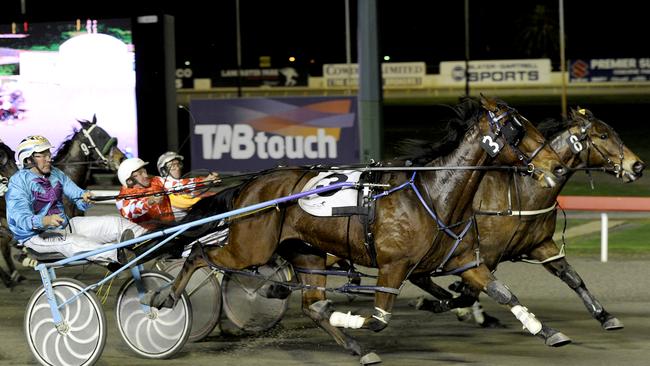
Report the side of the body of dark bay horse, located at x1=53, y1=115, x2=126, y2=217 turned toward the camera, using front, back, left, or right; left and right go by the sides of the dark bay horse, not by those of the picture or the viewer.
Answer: right

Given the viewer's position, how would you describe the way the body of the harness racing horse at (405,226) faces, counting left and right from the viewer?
facing to the right of the viewer

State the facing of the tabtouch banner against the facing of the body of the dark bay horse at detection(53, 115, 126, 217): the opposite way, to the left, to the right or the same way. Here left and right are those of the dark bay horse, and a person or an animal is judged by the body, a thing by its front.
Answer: to the right

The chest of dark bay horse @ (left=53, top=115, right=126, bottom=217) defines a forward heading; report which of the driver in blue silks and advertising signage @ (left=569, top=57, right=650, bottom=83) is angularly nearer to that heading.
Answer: the advertising signage

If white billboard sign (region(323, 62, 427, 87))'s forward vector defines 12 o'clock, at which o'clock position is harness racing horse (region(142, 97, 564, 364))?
The harness racing horse is roughly at 12 o'clock from the white billboard sign.

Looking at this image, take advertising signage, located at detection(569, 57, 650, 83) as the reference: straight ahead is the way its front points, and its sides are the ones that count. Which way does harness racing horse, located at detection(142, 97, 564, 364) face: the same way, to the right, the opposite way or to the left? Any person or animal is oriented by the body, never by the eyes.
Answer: to the left

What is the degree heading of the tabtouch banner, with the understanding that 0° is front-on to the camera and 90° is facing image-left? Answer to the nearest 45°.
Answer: approximately 0°

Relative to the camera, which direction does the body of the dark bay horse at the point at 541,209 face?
to the viewer's right

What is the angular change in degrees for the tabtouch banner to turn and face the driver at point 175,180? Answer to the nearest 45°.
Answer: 0° — it already faces them

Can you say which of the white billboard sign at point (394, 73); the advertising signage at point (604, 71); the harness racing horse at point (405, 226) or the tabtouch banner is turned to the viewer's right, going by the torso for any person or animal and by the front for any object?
the harness racing horse

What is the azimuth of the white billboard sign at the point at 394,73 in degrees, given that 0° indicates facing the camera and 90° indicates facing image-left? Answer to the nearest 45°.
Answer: approximately 0°

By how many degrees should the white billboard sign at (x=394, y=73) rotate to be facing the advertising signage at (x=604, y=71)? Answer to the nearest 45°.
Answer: approximately 90° to its left

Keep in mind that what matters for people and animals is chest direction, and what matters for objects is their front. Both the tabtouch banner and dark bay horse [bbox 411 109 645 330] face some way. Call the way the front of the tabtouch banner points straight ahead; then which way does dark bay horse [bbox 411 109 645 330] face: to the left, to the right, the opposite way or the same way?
to the left

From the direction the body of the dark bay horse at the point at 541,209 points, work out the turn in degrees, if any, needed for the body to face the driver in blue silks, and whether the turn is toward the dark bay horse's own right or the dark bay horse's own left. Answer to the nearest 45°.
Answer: approximately 180°

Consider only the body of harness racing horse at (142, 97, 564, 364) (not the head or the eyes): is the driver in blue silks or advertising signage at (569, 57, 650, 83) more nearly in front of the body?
the advertising signage
